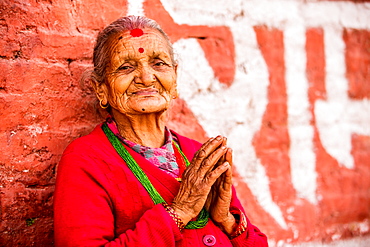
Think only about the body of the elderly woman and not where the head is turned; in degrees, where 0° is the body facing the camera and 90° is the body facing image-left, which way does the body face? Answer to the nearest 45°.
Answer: approximately 315°
